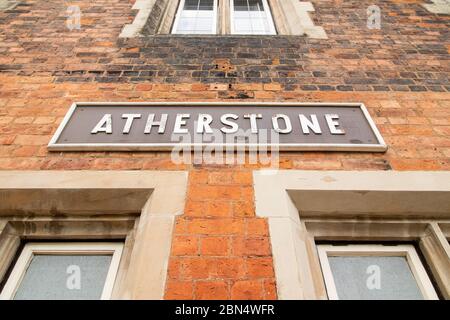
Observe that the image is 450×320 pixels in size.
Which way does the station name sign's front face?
toward the camera
